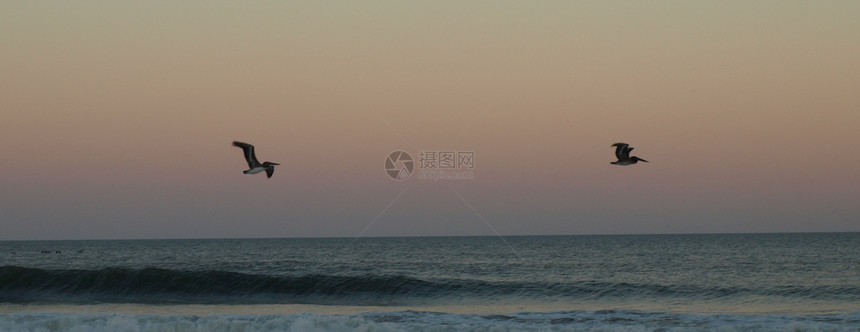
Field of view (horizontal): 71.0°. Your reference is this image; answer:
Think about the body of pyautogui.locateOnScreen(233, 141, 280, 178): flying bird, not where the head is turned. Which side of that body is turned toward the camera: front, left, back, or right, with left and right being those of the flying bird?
right

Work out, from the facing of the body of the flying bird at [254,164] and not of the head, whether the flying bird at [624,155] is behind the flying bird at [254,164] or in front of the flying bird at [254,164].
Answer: in front

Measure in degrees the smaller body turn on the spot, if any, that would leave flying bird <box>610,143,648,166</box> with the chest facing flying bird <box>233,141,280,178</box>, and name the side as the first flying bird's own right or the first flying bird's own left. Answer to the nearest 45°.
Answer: approximately 180°

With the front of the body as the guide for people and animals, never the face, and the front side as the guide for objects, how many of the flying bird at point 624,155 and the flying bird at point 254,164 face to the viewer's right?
2

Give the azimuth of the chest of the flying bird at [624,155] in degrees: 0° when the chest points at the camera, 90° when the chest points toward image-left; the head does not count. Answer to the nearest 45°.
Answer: approximately 270°
